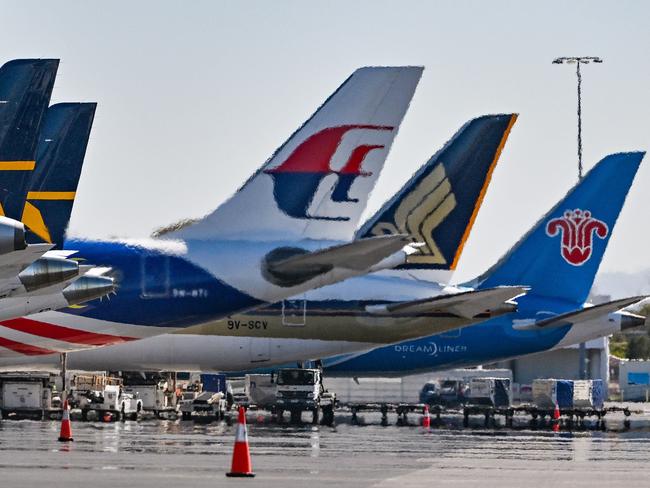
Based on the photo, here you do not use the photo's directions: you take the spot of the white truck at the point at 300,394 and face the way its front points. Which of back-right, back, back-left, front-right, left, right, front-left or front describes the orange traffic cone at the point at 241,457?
front

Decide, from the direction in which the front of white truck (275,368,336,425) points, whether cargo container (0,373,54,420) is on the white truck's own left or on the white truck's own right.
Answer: on the white truck's own right

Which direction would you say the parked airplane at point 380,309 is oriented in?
to the viewer's left

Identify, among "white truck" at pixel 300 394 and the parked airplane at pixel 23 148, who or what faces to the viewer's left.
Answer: the parked airplane

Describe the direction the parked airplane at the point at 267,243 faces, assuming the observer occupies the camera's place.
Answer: facing to the left of the viewer

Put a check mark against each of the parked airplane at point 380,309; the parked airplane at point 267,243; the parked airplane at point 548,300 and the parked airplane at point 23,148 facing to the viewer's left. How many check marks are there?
4

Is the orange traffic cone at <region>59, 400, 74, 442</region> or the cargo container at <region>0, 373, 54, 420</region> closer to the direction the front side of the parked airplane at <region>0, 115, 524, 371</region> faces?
the cargo container

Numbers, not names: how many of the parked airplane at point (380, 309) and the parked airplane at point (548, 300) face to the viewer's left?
2

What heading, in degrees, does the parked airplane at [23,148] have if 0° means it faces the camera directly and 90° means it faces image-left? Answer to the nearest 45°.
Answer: approximately 90°

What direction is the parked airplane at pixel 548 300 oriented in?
to the viewer's left

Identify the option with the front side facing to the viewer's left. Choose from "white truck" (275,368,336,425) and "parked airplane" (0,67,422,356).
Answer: the parked airplane

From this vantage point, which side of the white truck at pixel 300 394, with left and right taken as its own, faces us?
front

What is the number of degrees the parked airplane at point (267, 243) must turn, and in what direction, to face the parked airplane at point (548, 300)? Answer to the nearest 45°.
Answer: approximately 135° to its right

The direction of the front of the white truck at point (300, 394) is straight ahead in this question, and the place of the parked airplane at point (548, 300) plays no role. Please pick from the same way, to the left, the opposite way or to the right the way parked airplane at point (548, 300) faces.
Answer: to the right
